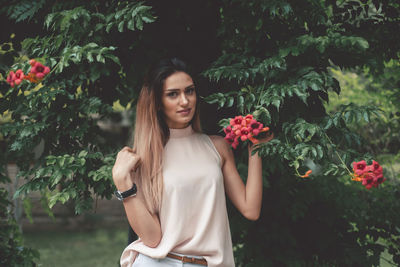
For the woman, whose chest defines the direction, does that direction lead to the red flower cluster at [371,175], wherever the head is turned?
no

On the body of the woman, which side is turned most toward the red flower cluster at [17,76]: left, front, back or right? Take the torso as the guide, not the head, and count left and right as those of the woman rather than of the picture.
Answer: right

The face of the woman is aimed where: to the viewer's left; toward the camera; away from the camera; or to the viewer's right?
toward the camera

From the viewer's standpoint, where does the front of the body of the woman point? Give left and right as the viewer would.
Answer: facing the viewer

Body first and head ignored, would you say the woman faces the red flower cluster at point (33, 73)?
no
